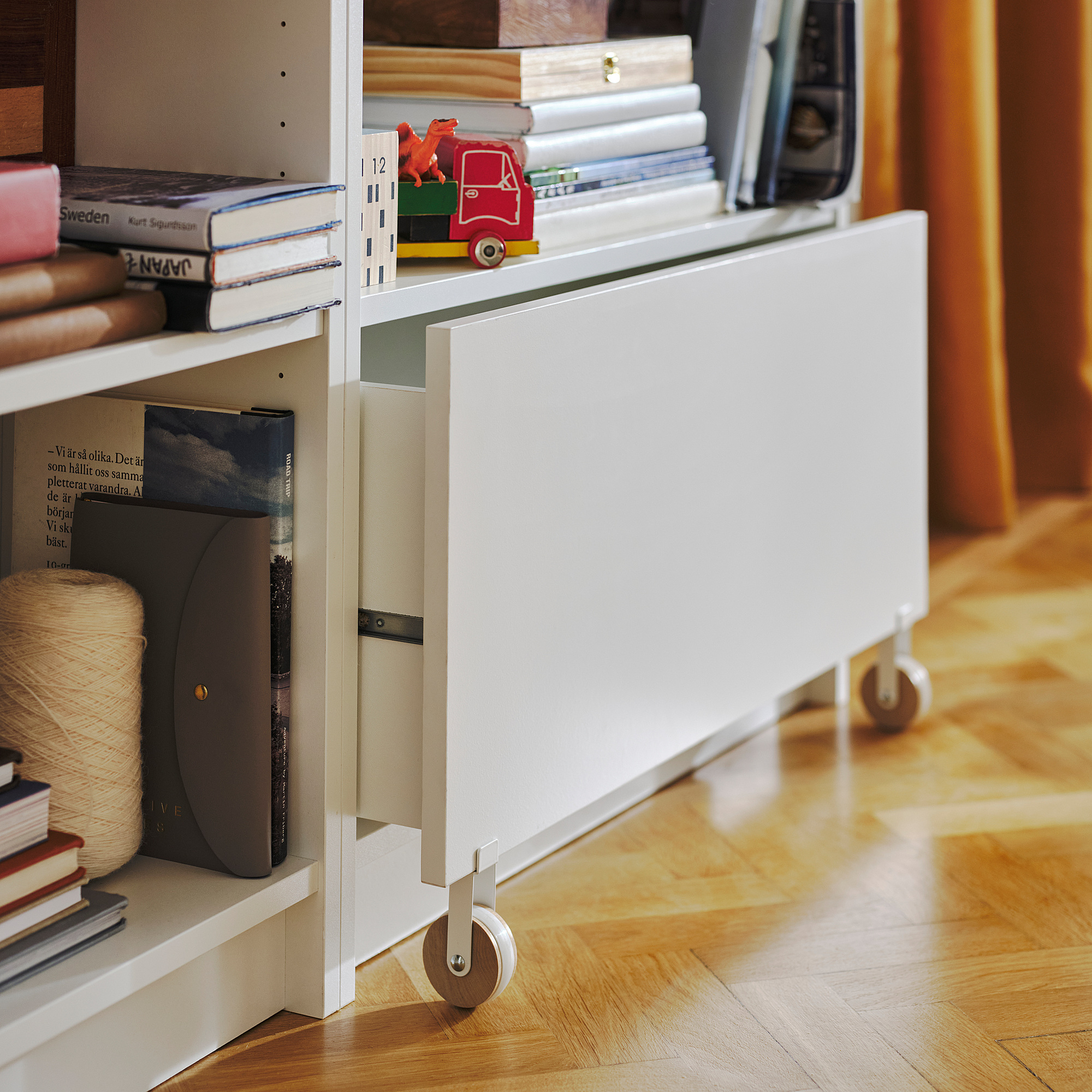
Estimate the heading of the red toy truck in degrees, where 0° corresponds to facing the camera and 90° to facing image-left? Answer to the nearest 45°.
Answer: approximately 270°

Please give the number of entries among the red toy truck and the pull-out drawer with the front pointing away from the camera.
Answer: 0
